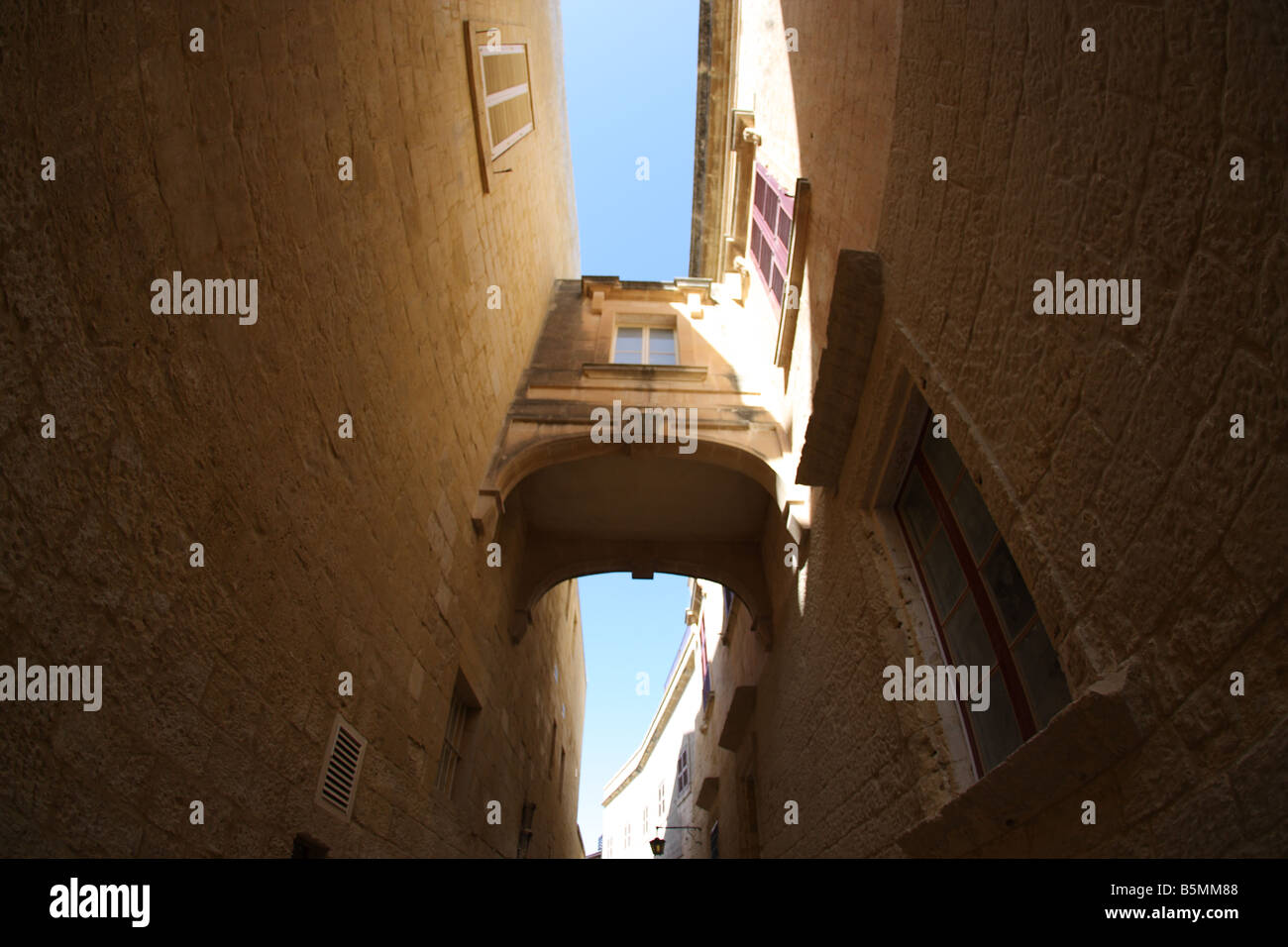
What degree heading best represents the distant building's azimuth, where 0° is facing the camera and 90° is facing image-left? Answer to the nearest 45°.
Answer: approximately 45°
